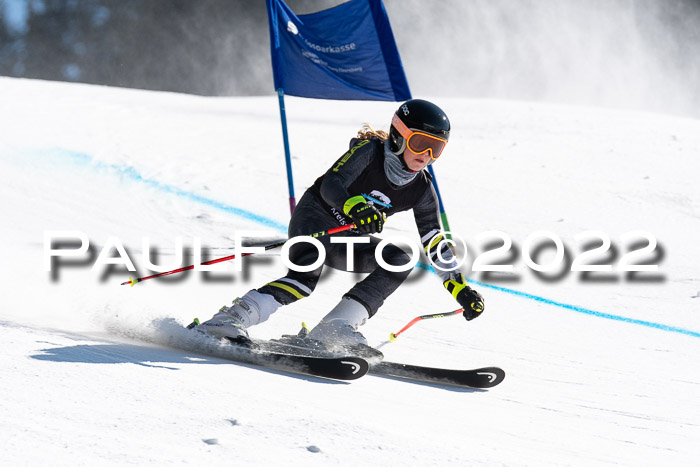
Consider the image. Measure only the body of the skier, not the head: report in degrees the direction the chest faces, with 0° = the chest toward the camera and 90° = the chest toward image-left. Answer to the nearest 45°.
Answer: approximately 315°

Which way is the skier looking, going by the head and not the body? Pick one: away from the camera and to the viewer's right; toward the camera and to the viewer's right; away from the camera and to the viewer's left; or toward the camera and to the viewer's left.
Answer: toward the camera and to the viewer's right
